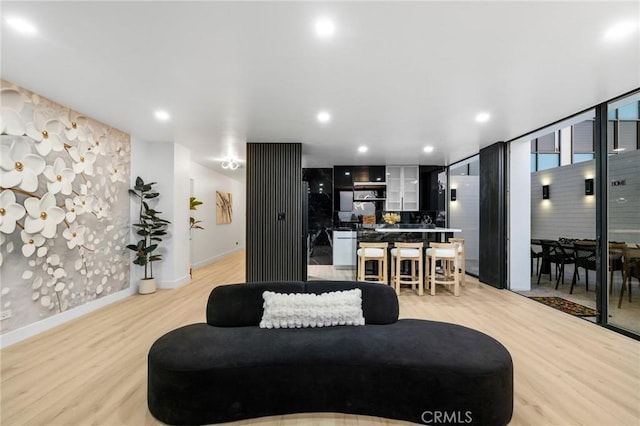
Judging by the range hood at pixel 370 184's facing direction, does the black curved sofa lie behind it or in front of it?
in front

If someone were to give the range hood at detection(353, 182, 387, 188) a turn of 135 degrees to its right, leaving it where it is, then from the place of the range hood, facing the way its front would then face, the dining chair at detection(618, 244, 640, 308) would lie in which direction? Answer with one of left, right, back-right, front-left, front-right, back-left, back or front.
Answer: back

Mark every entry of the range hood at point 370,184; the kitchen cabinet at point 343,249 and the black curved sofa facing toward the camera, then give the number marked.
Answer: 3

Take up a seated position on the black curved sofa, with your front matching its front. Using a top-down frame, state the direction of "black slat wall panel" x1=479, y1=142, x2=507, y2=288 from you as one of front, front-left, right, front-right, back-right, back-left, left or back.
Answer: back-left

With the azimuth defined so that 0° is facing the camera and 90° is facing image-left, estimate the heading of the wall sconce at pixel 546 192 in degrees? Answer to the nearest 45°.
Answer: approximately 45°

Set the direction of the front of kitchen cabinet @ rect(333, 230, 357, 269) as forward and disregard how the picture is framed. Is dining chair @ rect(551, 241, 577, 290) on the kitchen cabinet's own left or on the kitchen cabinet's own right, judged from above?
on the kitchen cabinet's own left

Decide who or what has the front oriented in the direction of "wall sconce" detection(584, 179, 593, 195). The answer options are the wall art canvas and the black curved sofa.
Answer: the wall art canvas

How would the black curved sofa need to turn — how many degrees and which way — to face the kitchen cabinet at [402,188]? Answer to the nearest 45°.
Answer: approximately 180°

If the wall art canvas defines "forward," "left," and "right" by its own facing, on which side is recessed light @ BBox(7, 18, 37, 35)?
on its right

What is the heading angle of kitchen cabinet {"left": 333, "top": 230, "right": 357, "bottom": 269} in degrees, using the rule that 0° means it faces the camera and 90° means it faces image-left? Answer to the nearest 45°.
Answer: approximately 0°

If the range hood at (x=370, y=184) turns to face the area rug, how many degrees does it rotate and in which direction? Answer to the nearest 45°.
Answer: approximately 45° to its left

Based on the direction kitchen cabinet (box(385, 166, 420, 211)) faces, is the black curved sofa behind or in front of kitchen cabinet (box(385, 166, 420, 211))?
in front
